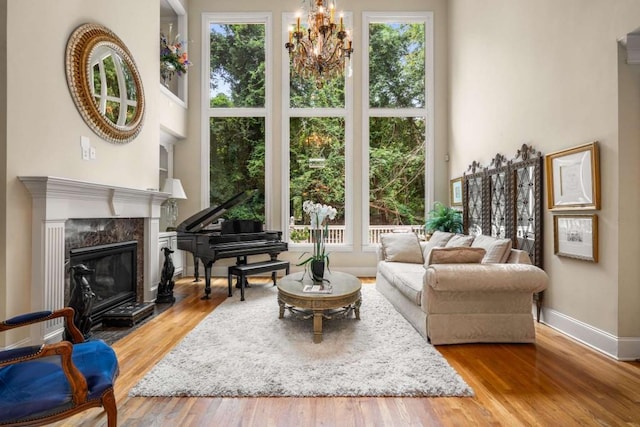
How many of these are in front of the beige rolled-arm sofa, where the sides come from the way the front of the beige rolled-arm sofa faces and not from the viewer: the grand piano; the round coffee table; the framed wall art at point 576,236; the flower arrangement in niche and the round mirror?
4

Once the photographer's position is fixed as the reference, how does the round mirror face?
facing the viewer and to the right of the viewer

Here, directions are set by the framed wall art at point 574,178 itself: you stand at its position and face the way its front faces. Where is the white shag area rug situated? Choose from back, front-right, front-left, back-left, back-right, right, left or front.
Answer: front

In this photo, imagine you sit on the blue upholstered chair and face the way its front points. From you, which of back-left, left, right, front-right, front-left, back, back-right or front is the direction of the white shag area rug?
front

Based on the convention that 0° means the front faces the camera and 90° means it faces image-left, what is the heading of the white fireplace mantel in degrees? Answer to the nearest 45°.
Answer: approximately 315°

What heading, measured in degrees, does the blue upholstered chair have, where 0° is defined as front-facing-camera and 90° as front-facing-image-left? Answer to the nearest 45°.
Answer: approximately 270°

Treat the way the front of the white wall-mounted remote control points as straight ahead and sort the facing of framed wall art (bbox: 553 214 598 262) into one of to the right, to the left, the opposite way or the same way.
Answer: the opposite way

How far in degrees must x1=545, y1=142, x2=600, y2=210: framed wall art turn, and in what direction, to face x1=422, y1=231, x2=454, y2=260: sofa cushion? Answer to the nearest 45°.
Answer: approximately 90° to its right

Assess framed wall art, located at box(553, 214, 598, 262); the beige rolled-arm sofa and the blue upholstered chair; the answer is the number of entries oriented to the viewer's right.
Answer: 1

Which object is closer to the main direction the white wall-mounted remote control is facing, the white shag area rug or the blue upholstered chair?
the white shag area rug
